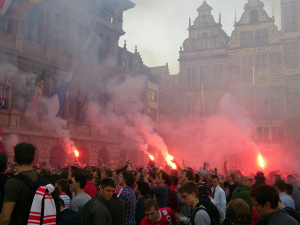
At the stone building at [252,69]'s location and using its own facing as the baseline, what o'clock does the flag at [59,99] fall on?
The flag is roughly at 1 o'clock from the stone building.

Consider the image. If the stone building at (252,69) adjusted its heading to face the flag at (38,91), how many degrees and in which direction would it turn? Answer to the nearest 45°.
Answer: approximately 45° to its right

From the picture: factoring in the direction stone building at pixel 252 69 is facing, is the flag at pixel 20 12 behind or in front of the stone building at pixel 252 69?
in front

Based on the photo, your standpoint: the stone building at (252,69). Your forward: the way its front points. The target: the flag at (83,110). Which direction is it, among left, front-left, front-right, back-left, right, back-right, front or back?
front-right

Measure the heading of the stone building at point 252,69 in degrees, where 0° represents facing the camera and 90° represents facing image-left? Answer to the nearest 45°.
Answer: approximately 0°
